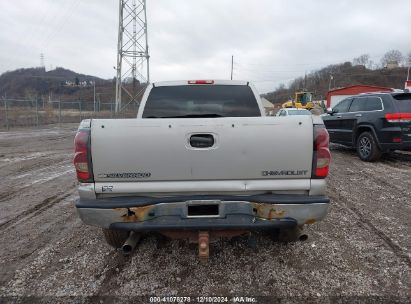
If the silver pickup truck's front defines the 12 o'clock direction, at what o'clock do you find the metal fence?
The metal fence is roughly at 11 o'clock from the silver pickup truck.

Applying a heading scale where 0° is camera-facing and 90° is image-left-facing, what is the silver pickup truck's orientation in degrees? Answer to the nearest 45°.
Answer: approximately 180°

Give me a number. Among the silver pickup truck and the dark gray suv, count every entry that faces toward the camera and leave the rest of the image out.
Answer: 0

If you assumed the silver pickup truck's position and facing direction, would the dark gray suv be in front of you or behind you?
in front

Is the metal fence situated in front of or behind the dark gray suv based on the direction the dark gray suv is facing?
in front

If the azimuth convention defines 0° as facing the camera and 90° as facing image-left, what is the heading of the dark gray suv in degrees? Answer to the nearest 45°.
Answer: approximately 135°

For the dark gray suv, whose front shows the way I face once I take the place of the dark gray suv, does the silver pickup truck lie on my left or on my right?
on my left

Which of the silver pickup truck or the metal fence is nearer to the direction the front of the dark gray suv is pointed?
the metal fence
